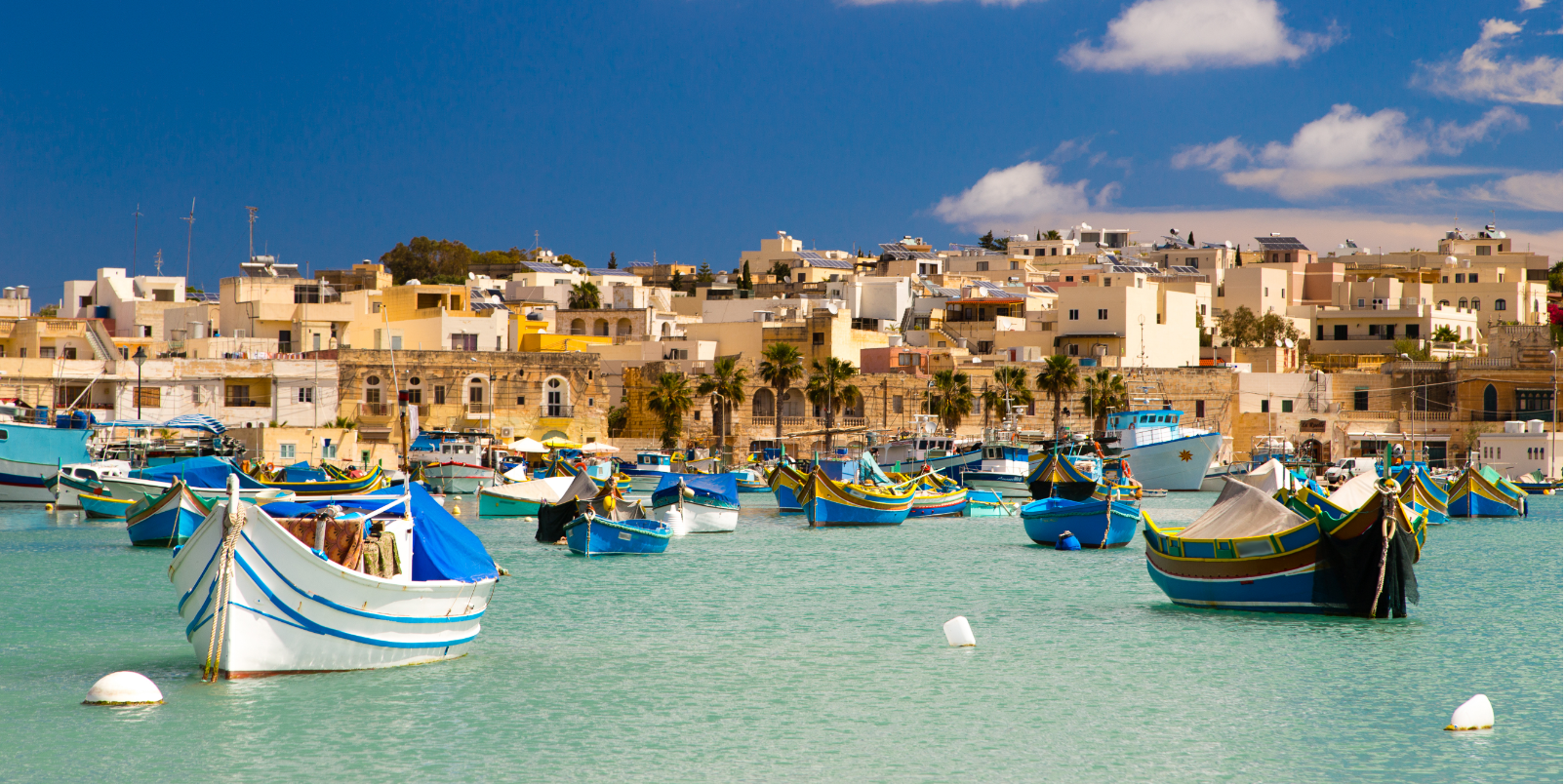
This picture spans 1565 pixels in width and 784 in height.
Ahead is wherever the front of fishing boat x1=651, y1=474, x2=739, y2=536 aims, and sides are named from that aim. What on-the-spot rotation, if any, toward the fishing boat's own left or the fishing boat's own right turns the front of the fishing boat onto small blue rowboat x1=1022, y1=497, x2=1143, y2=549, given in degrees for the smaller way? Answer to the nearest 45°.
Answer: approximately 90° to the fishing boat's own left

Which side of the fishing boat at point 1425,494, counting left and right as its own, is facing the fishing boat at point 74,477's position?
front

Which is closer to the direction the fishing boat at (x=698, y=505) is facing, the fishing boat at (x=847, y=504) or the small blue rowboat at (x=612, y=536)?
the small blue rowboat

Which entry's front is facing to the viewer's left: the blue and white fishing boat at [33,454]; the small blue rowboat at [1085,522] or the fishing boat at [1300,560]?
the blue and white fishing boat

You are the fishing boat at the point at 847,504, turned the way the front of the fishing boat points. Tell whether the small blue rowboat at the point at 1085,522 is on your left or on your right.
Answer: on your left

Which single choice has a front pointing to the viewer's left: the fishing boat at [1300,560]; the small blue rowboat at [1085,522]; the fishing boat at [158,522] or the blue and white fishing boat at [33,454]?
the blue and white fishing boat

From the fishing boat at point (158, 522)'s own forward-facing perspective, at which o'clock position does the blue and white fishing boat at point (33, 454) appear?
The blue and white fishing boat is roughly at 7 o'clock from the fishing boat.

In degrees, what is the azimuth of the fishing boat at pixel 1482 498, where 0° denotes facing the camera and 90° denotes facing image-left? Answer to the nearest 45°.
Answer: approximately 45°

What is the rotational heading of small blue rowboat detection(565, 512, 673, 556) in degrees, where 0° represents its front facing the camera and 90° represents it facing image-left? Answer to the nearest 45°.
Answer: approximately 45°

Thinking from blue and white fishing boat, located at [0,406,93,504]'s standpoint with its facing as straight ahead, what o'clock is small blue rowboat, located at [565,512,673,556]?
The small blue rowboat is roughly at 8 o'clock from the blue and white fishing boat.
